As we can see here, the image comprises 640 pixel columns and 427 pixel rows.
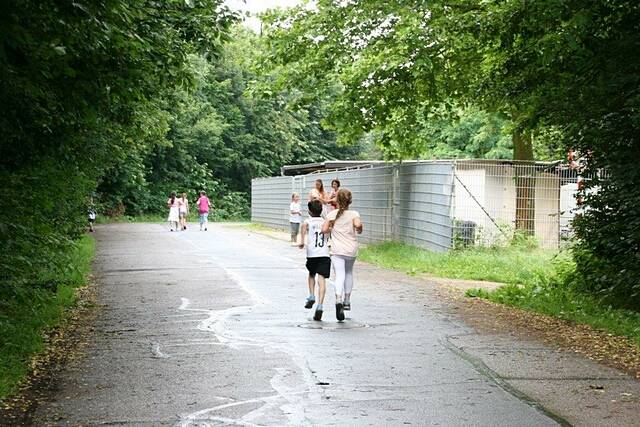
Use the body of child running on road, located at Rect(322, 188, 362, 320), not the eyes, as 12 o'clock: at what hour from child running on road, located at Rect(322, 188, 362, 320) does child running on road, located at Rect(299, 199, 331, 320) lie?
child running on road, located at Rect(299, 199, 331, 320) is roughly at 9 o'clock from child running on road, located at Rect(322, 188, 362, 320).

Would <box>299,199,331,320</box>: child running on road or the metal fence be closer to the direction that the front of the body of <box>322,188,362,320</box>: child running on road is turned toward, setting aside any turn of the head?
the metal fence

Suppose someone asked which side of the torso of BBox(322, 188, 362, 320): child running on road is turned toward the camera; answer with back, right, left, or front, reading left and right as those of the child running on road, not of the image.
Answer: back

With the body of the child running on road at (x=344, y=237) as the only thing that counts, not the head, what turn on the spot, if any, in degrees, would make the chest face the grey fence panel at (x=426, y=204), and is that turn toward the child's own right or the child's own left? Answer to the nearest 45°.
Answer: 0° — they already face it

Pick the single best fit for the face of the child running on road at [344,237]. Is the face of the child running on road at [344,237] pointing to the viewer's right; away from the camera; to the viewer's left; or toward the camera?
away from the camera

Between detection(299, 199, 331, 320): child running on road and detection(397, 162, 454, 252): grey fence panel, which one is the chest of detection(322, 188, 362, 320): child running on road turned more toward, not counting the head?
the grey fence panel
